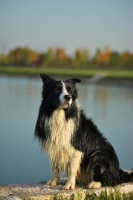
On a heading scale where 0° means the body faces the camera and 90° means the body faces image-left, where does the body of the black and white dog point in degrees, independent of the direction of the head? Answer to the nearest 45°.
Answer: approximately 45°
